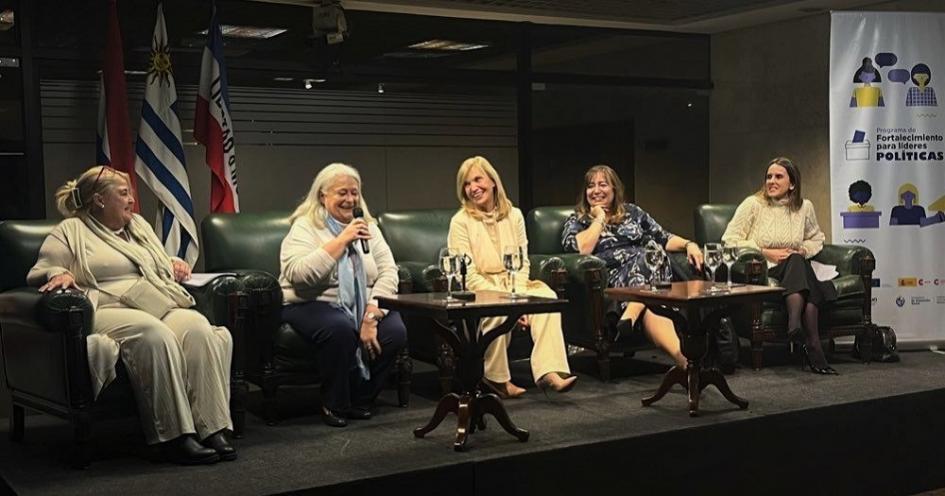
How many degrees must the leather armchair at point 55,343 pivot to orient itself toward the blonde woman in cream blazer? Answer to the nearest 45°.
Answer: approximately 45° to its left

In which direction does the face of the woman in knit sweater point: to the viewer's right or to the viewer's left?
to the viewer's left

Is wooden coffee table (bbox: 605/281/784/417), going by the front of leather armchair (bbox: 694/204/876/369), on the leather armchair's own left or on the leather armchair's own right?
on the leather armchair's own right

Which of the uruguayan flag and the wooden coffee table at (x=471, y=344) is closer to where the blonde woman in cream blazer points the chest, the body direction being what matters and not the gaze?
the wooden coffee table

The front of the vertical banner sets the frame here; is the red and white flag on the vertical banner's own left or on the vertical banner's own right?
on the vertical banner's own right

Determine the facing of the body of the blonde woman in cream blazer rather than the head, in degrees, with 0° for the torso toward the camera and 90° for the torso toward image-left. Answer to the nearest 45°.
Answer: approximately 315°

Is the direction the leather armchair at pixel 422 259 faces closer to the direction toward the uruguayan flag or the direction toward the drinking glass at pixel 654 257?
the drinking glass

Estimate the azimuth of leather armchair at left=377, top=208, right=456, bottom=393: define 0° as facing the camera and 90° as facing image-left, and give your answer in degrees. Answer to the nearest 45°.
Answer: approximately 315°
